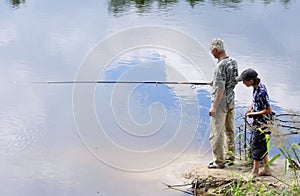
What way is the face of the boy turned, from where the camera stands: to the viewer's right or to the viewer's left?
to the viewer's left

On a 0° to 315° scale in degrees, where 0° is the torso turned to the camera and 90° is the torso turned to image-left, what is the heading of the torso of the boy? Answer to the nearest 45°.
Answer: approximately 90°
